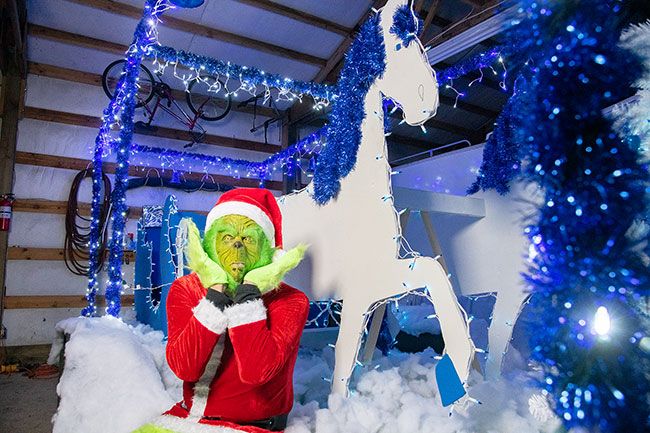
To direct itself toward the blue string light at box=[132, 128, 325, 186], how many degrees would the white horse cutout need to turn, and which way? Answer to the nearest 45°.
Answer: approximately 135° to its left

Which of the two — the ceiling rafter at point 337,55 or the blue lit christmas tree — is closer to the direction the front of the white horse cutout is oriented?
the blue lit christmas tree

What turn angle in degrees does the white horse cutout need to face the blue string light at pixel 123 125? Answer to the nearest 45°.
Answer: approximately 135° to its left

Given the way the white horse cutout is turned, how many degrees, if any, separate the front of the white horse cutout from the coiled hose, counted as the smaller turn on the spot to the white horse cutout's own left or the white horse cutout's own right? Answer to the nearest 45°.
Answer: approximately 135° to the white horse cutout's own left

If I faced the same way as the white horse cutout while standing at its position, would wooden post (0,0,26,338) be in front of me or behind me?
behind

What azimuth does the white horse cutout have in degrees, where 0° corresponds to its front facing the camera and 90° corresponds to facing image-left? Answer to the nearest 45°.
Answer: approximately 270°

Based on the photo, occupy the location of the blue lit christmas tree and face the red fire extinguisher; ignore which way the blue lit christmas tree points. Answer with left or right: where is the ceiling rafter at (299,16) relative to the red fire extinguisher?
right

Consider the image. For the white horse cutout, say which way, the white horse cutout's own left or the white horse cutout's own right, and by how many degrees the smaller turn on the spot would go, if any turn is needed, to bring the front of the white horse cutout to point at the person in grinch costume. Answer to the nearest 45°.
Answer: approximately 135° to the white horse cutout's own right

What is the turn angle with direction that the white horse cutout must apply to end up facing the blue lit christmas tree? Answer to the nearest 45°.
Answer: approximately 45° to its right

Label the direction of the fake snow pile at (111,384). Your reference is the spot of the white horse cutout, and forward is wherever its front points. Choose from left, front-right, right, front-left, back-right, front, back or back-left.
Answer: back

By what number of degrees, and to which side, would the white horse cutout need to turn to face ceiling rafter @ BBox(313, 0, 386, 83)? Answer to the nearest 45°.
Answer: approximately 90° to its left

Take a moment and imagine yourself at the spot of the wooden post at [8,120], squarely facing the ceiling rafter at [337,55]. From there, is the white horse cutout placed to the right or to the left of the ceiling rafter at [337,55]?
right
